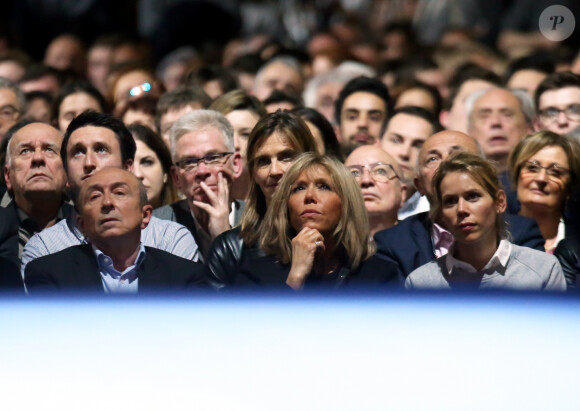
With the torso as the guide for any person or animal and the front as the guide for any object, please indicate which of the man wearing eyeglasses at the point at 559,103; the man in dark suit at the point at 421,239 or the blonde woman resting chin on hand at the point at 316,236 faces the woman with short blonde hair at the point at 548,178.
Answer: the man wearing eyeglasses

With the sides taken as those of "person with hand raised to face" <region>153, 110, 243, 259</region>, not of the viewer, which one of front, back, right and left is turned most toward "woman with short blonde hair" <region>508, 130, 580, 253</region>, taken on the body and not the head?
left

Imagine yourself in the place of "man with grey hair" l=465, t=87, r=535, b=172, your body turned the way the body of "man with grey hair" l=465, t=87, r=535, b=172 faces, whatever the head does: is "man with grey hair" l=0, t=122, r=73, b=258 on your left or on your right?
on your right

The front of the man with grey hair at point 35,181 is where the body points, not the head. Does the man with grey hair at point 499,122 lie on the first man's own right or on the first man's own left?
on the first man's own left

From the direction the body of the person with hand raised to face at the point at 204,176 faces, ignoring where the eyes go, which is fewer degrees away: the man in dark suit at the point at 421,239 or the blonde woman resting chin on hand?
the blonde woman resting chin on hand

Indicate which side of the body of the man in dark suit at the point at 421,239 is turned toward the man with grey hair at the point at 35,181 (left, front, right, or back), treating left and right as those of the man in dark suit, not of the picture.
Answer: right

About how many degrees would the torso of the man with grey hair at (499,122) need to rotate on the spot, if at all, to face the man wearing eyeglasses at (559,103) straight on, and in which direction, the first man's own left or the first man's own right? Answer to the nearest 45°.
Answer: approximately 135° to the first man's own left

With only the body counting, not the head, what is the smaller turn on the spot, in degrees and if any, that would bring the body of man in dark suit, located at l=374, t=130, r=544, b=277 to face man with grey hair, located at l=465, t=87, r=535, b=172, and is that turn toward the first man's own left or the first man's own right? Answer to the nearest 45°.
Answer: approximately 180°

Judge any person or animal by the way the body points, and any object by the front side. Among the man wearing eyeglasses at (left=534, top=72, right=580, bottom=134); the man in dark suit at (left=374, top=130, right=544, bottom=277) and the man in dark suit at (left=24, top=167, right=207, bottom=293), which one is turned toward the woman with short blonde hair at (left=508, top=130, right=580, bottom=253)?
the man wearing eyeglasses

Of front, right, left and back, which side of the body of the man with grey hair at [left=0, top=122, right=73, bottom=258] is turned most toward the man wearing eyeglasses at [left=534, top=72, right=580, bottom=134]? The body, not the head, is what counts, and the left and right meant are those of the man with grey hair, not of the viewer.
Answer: left

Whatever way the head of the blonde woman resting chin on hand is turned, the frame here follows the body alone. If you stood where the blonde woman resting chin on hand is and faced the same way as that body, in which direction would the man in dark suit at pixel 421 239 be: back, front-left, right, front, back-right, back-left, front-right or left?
back-left
